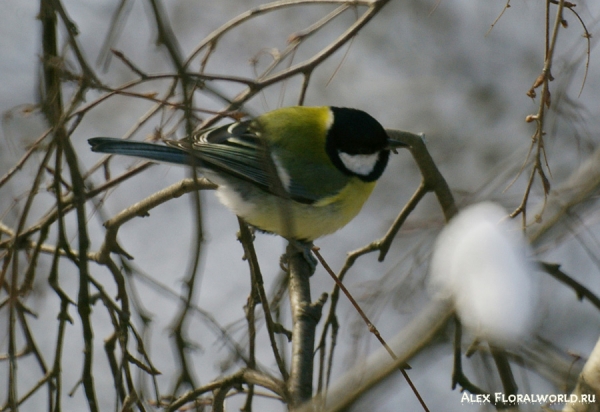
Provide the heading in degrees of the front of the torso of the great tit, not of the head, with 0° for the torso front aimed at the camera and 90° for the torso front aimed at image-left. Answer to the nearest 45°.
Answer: approximately 270°
